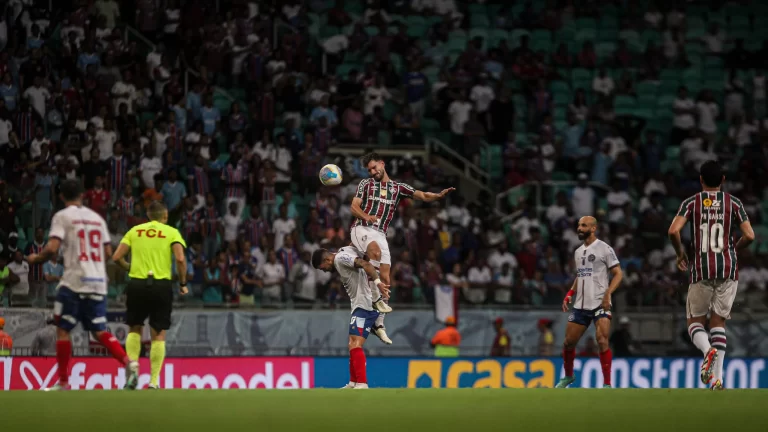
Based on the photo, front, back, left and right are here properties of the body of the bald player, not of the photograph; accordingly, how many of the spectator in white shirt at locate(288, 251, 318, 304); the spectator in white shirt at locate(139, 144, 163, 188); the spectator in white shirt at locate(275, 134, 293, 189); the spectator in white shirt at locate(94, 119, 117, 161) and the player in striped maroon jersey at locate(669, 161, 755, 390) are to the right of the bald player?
4

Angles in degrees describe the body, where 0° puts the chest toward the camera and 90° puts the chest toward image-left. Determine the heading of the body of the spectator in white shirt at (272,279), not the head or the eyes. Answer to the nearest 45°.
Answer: approximately 0°

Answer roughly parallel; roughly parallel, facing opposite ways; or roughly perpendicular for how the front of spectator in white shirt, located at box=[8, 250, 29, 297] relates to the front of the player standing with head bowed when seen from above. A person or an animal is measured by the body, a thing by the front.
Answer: roughly perpendicular

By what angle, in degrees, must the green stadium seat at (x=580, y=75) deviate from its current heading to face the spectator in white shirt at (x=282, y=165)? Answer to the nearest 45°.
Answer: approximately 45° to its right

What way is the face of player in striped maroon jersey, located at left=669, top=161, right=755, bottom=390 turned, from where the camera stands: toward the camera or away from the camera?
away from the camera

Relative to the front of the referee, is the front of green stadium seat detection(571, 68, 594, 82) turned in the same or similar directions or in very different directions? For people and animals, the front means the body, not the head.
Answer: very different directions

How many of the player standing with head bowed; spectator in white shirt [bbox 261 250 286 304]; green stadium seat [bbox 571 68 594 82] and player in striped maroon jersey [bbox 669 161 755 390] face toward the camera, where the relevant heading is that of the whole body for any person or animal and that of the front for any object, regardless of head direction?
2

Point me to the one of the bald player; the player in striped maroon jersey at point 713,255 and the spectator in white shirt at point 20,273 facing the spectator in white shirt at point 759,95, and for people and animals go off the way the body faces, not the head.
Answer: the player in striped maroon jersey

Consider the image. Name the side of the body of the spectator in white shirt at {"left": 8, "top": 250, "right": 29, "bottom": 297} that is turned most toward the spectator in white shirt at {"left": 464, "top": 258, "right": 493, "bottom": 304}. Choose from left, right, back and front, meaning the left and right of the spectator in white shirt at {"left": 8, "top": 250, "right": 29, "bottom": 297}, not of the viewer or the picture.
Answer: left

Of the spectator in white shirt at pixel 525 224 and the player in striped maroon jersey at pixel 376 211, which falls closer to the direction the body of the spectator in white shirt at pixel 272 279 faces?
the player in striped maroon jersey

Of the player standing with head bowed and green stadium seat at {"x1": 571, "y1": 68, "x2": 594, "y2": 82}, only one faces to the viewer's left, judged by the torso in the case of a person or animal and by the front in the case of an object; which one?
the player standing with head bowed
